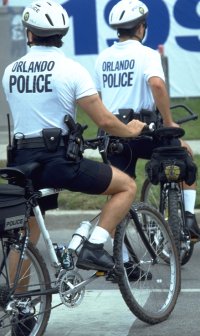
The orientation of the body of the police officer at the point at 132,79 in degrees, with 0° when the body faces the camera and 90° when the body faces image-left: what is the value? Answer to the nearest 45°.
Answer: approximately 225°

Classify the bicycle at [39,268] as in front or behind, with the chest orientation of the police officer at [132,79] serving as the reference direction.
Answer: behind

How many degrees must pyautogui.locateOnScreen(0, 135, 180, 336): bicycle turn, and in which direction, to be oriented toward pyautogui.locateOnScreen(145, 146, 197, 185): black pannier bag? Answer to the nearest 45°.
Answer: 0° — it already faces it
